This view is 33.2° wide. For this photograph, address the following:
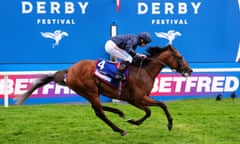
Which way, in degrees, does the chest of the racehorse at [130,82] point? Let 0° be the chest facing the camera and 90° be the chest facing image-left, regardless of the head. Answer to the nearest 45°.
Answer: approximately 270°

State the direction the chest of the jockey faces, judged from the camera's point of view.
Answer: to the viewer's right
